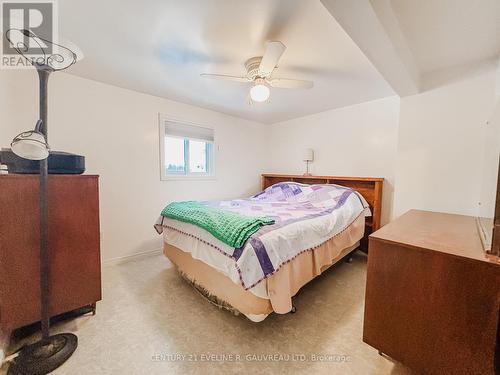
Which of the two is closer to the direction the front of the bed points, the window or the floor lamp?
the floor lamp

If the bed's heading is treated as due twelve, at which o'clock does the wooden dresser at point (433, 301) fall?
The wooden dresser is roughly at 9 o'clock from the bed.

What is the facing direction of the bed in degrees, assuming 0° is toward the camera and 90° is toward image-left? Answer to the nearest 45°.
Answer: approximately 45°

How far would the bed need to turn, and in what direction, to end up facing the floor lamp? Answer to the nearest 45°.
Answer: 0° — it already faces it

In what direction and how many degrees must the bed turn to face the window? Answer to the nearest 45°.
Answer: approximately 90° to its right

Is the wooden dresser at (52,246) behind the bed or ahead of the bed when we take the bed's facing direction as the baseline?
ahead

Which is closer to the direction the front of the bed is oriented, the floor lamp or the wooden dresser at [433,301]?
the floor lamp
